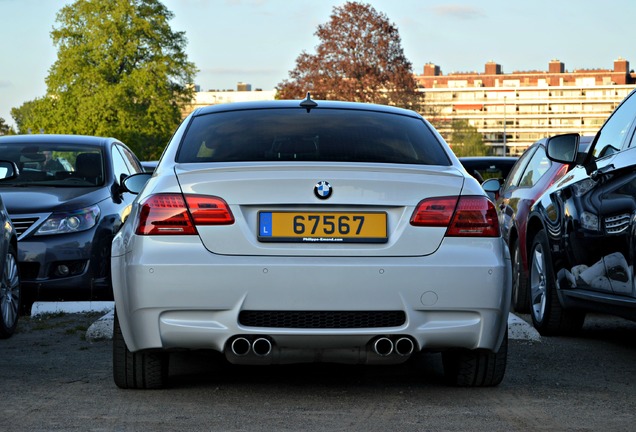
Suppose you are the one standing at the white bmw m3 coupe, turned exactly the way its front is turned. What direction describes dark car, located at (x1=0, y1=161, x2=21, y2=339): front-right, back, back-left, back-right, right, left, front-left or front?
front-left

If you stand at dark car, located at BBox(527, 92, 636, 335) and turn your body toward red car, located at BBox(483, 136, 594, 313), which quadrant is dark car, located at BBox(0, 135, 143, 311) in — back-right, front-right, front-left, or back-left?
front-left

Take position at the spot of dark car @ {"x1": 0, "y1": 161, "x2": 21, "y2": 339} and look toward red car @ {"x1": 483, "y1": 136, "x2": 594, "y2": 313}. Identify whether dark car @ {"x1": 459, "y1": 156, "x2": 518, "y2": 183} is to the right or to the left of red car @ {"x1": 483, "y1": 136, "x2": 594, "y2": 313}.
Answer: left

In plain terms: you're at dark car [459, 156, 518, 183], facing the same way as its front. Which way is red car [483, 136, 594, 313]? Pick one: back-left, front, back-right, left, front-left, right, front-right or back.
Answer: front

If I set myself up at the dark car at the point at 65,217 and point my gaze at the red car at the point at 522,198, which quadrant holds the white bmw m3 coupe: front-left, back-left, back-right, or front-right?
front-right

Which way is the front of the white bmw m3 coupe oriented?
away from the camera

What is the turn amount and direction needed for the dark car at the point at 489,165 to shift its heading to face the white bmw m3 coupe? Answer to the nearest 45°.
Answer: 0° — it already faces it

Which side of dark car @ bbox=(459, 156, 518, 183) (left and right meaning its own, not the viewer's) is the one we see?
front
